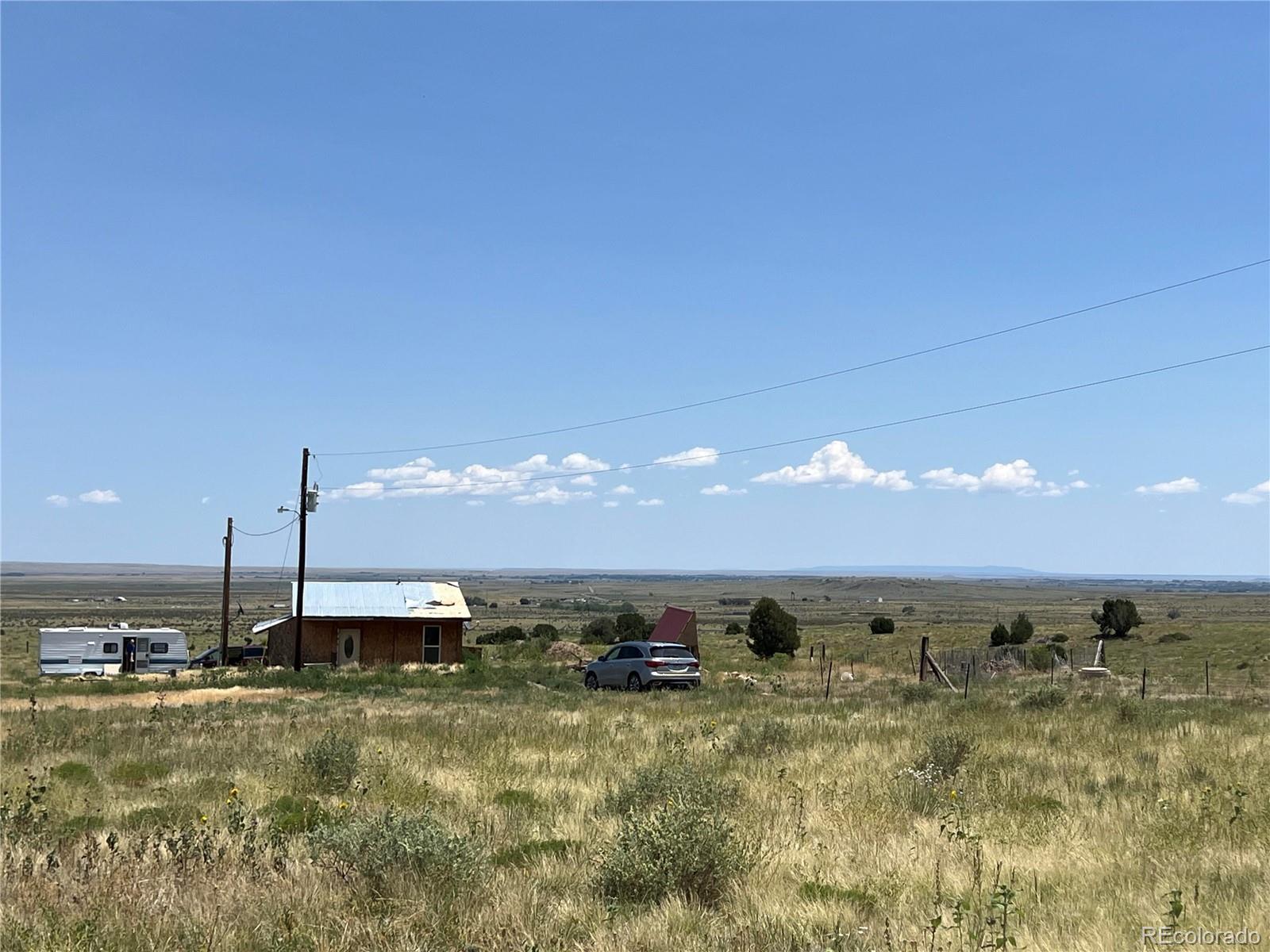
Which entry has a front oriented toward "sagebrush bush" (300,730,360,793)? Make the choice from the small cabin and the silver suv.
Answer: the small cabin

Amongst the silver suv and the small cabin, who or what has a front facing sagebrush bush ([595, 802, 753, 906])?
the small cabin

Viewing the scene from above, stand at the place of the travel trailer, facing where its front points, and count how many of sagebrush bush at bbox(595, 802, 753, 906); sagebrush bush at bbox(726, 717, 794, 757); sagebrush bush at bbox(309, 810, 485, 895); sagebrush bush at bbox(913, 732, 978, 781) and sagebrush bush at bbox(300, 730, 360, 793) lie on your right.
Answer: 5

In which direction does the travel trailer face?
to the viewer's right

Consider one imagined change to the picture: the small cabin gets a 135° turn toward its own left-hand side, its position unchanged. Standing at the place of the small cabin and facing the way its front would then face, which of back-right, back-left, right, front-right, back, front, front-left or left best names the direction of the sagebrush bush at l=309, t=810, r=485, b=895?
back-right

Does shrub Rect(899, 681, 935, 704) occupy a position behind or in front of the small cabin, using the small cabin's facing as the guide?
in front

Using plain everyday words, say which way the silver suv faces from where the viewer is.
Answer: facing away from the viewer and to the left of the viewer

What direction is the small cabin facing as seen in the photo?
toward the camera

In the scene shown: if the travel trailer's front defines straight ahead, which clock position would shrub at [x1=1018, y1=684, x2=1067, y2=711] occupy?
The shrub is roughly at 2 o'clock from the travel trailer.

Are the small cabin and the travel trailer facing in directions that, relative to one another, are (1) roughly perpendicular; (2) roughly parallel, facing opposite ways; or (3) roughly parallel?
roughly perpendicular

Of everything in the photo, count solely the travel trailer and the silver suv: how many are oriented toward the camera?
0

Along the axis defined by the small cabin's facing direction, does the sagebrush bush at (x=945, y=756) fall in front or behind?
in front

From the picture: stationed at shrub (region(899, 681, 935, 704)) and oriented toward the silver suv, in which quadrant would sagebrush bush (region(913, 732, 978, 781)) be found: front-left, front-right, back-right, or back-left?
back-left

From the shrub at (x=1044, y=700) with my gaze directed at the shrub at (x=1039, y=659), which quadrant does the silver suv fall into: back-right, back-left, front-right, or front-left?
front-left

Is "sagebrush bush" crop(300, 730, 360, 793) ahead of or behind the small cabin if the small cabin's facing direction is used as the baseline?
ahead

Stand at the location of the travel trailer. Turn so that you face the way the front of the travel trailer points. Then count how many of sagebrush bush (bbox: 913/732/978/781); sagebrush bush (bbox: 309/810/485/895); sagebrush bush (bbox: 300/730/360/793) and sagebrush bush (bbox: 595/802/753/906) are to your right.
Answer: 4
